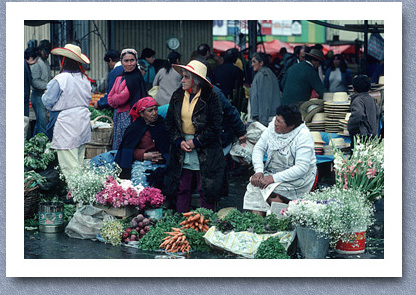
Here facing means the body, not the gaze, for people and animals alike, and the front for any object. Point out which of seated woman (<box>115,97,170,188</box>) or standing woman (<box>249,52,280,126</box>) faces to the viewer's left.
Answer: the standing woman

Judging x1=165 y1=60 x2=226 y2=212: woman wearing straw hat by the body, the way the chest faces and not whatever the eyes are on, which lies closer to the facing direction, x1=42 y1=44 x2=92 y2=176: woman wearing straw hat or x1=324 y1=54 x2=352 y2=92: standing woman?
the woman wearing straw hat

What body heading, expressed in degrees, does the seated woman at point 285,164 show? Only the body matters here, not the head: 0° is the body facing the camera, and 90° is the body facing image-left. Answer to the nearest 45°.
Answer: approximately 45°

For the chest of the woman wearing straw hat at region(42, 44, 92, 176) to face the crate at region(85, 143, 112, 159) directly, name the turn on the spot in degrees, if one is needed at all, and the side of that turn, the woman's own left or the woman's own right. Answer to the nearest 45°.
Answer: approximately 90° to the woman's own right

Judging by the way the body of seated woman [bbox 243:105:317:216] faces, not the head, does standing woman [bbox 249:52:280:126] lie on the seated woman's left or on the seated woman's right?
on the seated woman's right

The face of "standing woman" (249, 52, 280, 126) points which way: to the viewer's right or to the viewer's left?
to the viewer's left
